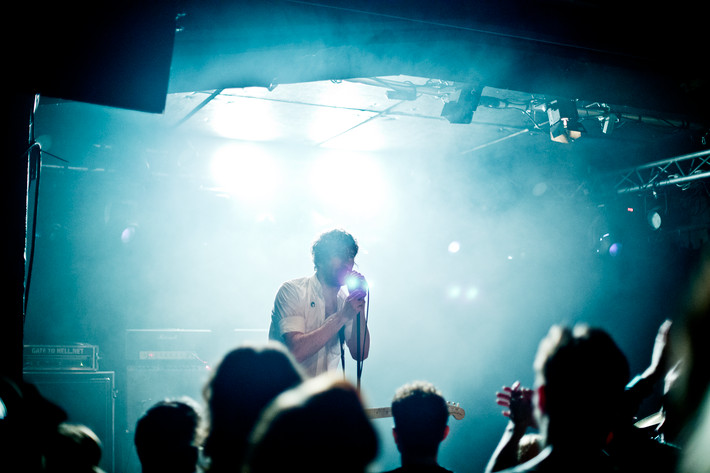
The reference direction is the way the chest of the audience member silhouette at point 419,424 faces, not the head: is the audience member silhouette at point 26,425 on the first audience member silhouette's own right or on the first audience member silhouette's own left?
on the first audience member silhouette's own left

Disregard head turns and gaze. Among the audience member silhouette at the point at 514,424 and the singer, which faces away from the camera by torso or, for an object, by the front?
the audience member silhouette

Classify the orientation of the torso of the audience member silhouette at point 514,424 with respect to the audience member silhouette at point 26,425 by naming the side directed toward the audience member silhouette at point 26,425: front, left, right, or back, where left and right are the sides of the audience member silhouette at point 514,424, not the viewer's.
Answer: left

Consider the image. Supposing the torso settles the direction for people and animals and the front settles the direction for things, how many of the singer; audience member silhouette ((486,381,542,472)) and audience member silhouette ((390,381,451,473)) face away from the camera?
2

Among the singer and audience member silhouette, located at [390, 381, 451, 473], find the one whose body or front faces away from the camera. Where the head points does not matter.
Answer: the audience member silhouette

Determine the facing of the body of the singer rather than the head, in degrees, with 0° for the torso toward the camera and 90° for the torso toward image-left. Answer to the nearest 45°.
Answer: approximately 315°

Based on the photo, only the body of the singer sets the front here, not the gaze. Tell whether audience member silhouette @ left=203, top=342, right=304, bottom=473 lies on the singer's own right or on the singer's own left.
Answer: on the singer's own right

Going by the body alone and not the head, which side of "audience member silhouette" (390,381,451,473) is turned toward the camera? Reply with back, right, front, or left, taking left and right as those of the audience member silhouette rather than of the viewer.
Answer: back

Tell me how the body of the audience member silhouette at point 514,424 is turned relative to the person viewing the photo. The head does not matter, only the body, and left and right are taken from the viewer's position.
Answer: facing away from the viewer
